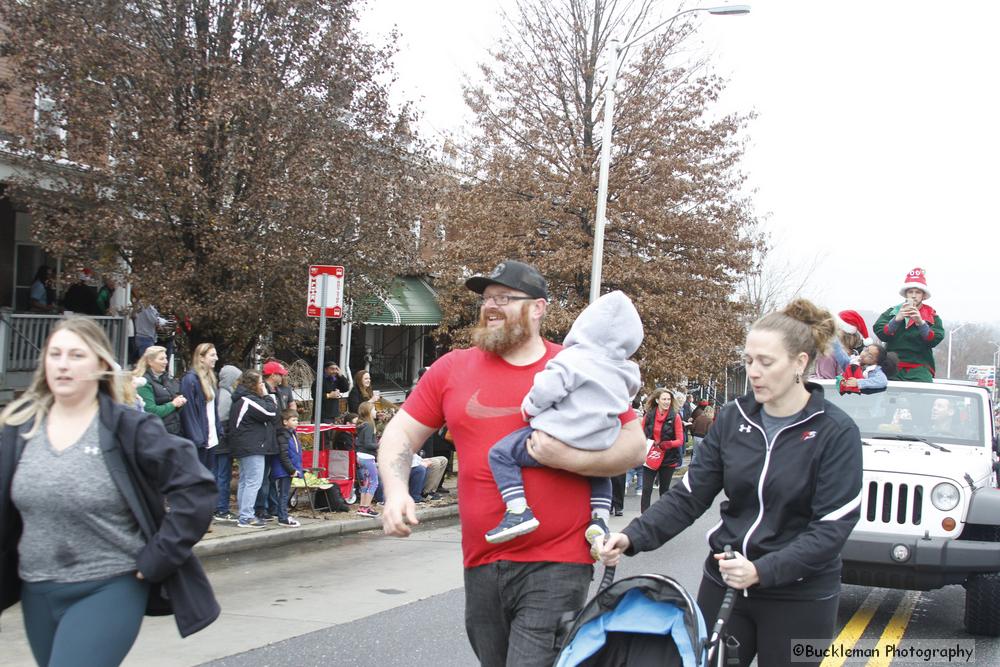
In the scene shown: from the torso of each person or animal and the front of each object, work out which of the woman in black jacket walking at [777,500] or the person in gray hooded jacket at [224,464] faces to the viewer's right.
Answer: the person in gray hooded jacket

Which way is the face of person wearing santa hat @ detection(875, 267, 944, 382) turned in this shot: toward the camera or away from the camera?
toward the camera

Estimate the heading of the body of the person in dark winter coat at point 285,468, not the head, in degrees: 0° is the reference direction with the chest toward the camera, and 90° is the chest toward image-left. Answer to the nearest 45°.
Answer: approximately 270°

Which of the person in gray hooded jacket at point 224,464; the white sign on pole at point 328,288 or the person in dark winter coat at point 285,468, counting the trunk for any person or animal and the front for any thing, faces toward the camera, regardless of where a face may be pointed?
the white sign on pole

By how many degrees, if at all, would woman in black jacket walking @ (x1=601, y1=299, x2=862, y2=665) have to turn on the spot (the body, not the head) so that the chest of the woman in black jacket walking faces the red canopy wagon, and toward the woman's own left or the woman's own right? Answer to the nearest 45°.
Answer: approximately 90° to the woman's own right

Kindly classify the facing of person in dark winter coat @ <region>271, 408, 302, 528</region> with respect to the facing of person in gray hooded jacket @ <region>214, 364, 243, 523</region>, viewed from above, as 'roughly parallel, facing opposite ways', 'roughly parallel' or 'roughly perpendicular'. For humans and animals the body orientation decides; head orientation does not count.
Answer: roughly parallel

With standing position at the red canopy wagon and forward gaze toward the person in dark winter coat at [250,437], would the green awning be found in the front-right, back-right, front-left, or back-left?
back-right

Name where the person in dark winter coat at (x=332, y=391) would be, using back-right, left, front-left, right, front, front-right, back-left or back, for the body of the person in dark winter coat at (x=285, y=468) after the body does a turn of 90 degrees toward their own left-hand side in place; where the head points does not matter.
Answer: front

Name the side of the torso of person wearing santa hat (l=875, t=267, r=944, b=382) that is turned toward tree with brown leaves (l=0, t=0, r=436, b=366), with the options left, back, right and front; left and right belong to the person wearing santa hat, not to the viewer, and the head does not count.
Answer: right

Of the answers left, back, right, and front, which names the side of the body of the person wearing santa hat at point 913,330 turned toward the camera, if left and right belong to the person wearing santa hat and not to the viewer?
front

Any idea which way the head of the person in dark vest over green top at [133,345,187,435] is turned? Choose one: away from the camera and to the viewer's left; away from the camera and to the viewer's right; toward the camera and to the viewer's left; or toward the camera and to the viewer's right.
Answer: toward the camera and to the viewer's right

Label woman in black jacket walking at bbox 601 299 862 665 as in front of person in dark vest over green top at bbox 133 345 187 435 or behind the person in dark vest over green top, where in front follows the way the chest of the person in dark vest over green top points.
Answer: in front

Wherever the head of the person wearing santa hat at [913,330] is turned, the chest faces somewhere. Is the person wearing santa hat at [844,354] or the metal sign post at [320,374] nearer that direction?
the person wearing santa hat

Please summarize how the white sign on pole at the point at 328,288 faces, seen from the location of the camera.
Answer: facing the viewer

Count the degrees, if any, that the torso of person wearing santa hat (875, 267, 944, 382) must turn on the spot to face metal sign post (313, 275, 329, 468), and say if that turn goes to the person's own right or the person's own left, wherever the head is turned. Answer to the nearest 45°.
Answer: approximately 90° to the person's own right
